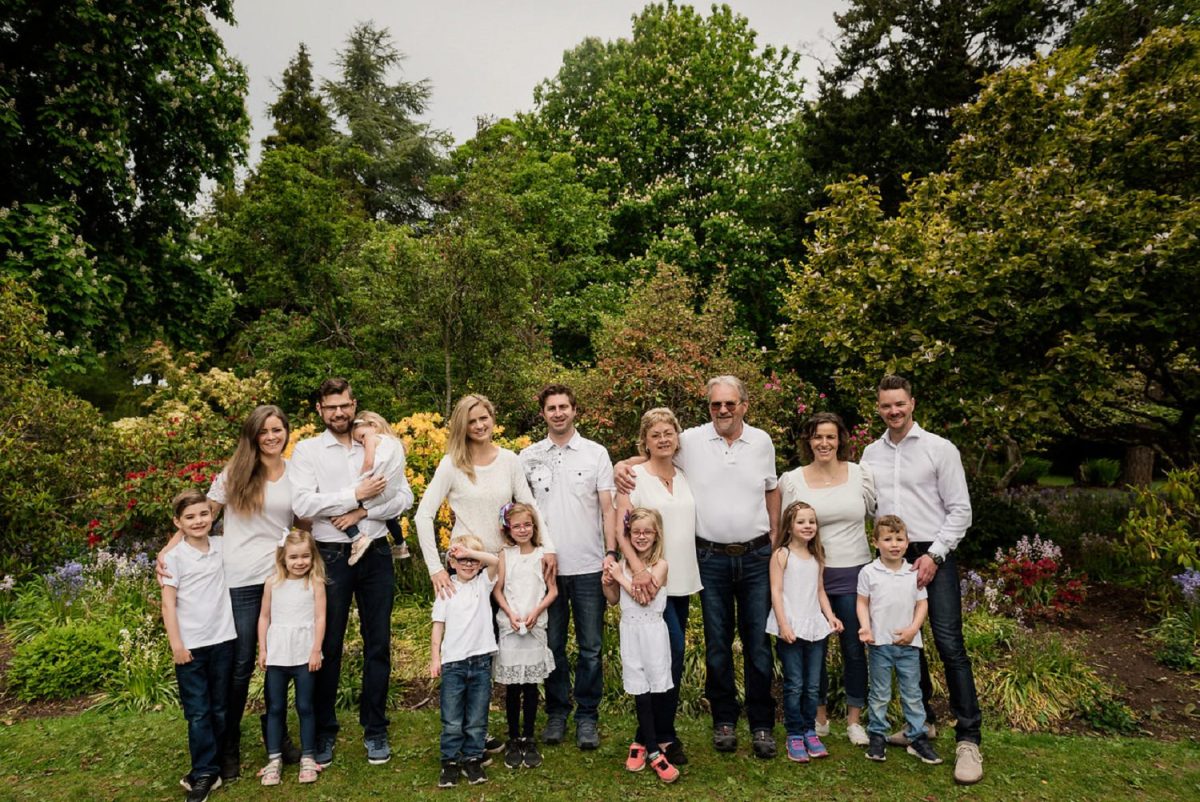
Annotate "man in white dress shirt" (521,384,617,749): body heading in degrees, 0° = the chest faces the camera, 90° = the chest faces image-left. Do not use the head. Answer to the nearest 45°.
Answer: approximately 0°

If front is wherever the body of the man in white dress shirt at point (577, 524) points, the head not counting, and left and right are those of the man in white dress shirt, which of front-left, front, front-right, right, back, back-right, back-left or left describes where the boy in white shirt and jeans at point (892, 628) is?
left

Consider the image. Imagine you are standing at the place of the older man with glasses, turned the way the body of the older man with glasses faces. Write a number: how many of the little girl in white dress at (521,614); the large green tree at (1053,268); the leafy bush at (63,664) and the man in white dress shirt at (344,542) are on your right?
3

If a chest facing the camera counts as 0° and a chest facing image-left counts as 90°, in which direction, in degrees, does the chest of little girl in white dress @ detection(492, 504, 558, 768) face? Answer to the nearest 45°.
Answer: approximately 0°

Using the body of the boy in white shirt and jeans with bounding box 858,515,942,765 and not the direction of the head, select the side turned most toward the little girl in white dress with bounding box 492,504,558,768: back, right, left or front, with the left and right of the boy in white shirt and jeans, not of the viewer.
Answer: right

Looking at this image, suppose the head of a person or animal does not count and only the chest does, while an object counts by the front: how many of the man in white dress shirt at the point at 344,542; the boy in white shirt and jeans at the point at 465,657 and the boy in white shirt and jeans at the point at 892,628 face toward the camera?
3

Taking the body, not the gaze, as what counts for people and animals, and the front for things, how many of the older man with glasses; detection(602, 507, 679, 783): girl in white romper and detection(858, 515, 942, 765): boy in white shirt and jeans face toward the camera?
3

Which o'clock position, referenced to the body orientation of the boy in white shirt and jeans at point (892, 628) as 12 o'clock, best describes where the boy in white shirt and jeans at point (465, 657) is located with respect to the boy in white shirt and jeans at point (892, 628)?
the boy in white shirt and jeans at point (465, 657) is roughly at 2 o'clock from the boy in white shirt and jeans at point (892, 628).

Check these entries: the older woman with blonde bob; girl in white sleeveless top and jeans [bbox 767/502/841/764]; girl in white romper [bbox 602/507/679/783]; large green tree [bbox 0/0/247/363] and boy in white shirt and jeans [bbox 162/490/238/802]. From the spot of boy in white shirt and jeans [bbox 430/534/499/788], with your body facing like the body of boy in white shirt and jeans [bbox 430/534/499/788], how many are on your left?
3

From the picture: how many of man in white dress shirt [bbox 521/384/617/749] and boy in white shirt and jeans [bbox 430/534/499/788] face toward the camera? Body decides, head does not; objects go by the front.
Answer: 2
